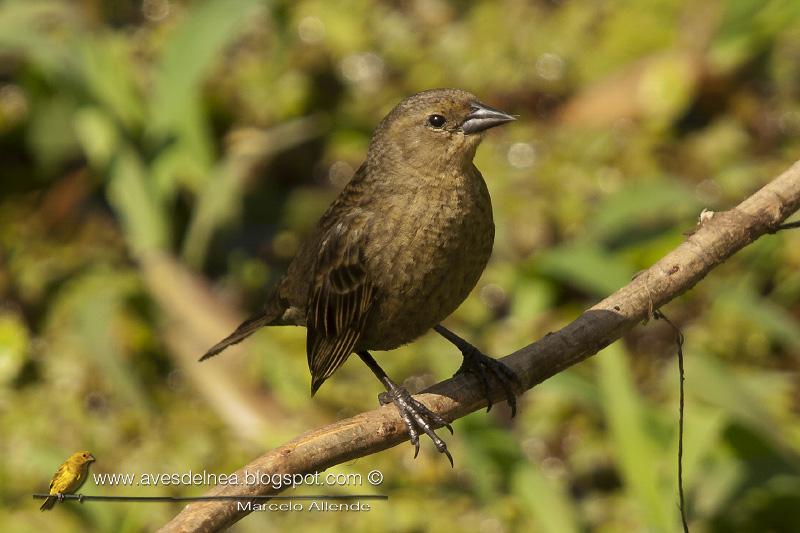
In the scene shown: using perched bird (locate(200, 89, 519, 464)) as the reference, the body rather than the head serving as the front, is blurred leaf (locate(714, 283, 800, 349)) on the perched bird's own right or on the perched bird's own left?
on the perched bird's own left

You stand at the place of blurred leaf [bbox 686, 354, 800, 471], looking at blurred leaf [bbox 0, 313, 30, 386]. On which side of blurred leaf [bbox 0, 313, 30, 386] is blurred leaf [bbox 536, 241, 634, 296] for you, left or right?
right

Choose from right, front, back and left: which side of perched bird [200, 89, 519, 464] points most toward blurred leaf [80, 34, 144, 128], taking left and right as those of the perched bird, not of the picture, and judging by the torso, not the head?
back

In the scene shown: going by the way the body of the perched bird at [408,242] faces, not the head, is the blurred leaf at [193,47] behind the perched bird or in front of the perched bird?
behind

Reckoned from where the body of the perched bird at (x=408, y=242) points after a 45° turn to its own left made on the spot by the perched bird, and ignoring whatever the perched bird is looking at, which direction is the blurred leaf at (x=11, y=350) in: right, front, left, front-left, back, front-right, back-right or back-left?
back-left

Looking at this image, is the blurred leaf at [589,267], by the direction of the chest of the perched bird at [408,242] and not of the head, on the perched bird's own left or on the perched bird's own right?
on the perched bird's own left

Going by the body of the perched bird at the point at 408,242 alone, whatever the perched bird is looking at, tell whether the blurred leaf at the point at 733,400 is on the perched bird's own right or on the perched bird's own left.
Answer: on the perched bird's own left

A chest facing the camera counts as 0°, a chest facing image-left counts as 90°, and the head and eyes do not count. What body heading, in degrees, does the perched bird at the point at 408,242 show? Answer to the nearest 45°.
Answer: approximately 315°
